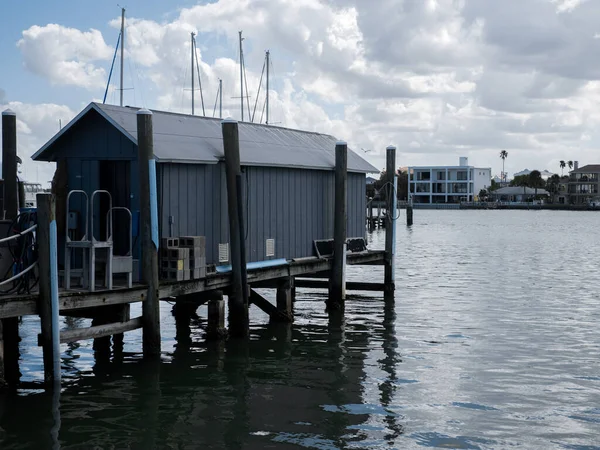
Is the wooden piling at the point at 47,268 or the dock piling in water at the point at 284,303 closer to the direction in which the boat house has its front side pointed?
the wooden piling

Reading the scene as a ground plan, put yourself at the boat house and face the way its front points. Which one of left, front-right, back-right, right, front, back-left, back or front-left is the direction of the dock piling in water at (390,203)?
back

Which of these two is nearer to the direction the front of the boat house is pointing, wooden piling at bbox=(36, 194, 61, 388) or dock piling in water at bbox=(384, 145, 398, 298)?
the wooden piling

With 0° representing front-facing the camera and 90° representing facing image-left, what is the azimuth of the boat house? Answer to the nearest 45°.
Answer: approximately 45°

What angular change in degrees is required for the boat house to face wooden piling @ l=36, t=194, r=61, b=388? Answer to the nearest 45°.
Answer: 0° — it already faces it

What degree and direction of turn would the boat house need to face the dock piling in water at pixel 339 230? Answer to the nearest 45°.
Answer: approximately 180°

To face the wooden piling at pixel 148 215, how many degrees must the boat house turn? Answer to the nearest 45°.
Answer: approximately 45° to its left
